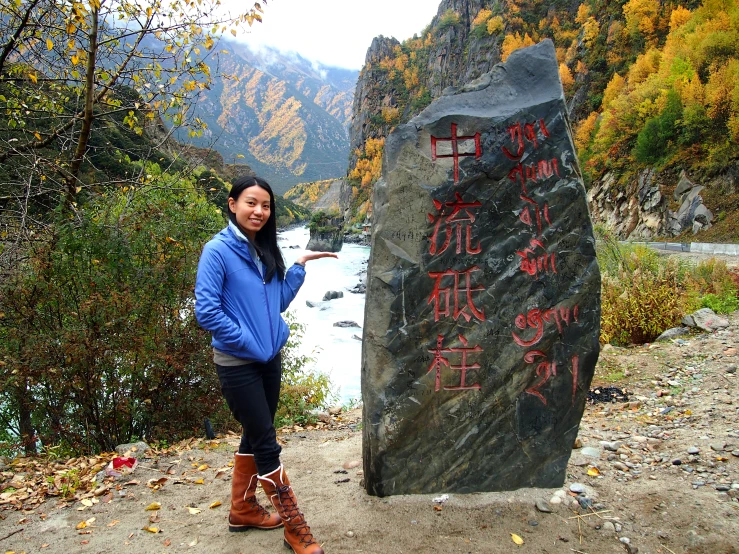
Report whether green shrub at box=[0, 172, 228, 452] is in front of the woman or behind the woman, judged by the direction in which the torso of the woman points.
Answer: behind

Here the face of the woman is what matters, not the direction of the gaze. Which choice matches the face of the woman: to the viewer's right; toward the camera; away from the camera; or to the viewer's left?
toward the camera

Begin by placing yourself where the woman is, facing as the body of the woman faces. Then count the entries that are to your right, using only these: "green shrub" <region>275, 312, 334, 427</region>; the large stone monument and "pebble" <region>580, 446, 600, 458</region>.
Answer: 0

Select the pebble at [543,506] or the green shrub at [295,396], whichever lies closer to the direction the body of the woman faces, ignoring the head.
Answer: the pebble

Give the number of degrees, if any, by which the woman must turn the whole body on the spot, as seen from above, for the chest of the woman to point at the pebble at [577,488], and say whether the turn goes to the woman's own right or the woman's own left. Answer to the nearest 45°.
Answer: approximately 45° to the woman's own left

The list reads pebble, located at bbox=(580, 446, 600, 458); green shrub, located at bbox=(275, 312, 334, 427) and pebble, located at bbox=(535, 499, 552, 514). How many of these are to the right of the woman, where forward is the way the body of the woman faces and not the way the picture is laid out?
0

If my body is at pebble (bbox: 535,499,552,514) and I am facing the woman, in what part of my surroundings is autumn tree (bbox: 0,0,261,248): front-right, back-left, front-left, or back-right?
front-right

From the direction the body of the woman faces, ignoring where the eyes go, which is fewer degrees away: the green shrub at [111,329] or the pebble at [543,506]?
the pebble

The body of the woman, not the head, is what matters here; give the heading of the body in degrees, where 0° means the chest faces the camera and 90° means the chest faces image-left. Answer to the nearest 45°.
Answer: approximately 315°

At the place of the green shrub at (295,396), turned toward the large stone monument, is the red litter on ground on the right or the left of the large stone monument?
right

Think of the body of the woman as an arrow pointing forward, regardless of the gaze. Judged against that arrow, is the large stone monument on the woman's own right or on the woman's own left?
on the woman's own left

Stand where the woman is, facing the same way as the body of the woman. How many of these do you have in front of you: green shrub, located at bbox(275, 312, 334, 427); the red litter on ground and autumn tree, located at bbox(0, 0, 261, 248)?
0

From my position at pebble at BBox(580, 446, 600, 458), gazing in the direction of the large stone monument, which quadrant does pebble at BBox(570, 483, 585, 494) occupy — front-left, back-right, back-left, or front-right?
front-left

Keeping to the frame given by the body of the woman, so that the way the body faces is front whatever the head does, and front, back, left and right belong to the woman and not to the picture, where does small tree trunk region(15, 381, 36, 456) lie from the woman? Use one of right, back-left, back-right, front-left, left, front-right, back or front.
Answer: back

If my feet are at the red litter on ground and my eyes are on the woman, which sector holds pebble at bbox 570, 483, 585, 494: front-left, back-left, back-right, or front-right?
front-left
